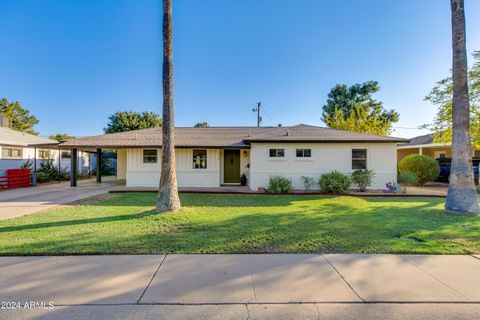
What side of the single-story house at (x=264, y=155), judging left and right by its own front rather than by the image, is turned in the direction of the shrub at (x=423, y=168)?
left

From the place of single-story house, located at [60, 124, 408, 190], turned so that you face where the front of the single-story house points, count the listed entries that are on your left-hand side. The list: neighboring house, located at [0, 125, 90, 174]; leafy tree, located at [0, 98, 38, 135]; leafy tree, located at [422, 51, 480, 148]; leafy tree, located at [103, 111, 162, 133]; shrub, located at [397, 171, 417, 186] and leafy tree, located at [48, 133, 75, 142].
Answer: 2

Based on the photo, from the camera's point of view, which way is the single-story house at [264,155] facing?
toward the camera

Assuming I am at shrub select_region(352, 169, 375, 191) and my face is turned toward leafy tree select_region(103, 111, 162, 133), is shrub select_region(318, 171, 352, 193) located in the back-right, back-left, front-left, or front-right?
front-left

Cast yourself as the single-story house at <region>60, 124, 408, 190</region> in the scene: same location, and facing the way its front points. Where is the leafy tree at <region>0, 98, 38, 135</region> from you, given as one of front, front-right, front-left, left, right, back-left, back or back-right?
back-right

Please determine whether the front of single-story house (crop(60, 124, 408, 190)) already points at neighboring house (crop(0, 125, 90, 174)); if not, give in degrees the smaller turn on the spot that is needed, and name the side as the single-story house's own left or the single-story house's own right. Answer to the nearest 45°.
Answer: approximately 90° to the single-story house's own right

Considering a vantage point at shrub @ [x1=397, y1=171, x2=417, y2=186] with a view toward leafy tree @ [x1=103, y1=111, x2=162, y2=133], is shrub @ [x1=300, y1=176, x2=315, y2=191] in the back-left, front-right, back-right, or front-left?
front-left

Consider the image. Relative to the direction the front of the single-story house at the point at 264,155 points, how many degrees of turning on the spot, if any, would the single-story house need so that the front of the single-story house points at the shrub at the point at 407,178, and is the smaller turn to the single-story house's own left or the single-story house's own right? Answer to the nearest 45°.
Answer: approximately 90° to the single-story house's own left

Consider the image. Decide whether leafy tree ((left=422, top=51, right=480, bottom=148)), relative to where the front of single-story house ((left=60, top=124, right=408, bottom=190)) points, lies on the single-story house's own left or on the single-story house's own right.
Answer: on the single-story house's own left

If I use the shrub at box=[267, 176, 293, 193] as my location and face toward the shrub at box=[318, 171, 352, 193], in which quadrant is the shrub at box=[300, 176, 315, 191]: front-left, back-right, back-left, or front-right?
front-left

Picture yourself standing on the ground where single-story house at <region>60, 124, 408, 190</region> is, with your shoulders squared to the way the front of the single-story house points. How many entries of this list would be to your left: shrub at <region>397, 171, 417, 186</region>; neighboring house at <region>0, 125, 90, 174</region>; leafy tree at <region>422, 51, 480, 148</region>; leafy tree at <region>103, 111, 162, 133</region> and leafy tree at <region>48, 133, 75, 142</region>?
2

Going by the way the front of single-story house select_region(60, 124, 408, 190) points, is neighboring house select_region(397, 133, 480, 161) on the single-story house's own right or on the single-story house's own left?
on the single-story house's own left

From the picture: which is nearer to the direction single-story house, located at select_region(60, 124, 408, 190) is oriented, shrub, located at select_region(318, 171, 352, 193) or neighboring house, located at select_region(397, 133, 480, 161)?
the shrub

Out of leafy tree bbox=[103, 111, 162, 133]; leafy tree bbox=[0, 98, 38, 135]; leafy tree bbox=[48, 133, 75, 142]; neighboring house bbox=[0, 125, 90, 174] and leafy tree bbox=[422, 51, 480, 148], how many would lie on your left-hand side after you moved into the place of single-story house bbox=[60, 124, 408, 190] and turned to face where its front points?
1

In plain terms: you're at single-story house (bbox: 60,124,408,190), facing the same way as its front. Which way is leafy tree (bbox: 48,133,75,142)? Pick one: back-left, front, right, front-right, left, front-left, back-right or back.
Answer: back-right
